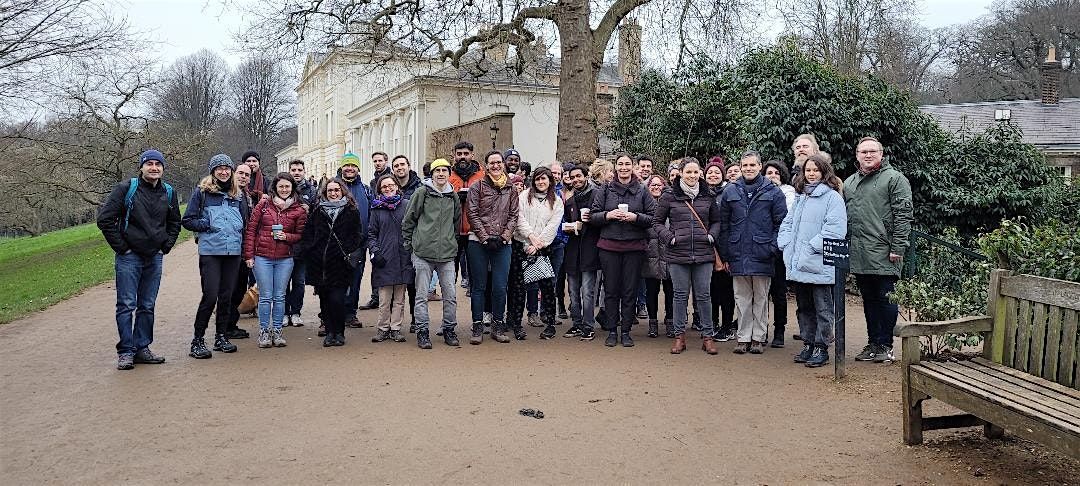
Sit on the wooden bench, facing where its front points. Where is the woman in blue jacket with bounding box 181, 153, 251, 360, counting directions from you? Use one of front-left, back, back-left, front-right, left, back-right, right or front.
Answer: front-right

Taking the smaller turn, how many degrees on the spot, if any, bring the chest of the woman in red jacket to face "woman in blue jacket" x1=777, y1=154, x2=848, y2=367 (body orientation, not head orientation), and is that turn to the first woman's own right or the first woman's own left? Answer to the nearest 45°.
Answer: approximately 45° to the first woman's own left

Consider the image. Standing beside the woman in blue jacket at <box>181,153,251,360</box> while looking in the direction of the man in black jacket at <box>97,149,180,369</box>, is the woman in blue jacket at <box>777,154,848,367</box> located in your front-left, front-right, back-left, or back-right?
back-left

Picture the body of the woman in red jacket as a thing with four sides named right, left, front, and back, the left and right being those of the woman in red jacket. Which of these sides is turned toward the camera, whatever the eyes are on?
front

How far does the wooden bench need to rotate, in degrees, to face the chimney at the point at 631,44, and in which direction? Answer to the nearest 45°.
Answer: approximately 90° to its right

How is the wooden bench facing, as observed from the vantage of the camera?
facing the viewer and to the left of the viewer

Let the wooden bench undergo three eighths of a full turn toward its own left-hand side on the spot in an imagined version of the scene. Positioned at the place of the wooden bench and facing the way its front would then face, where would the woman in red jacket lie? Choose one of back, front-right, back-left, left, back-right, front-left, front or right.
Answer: back
